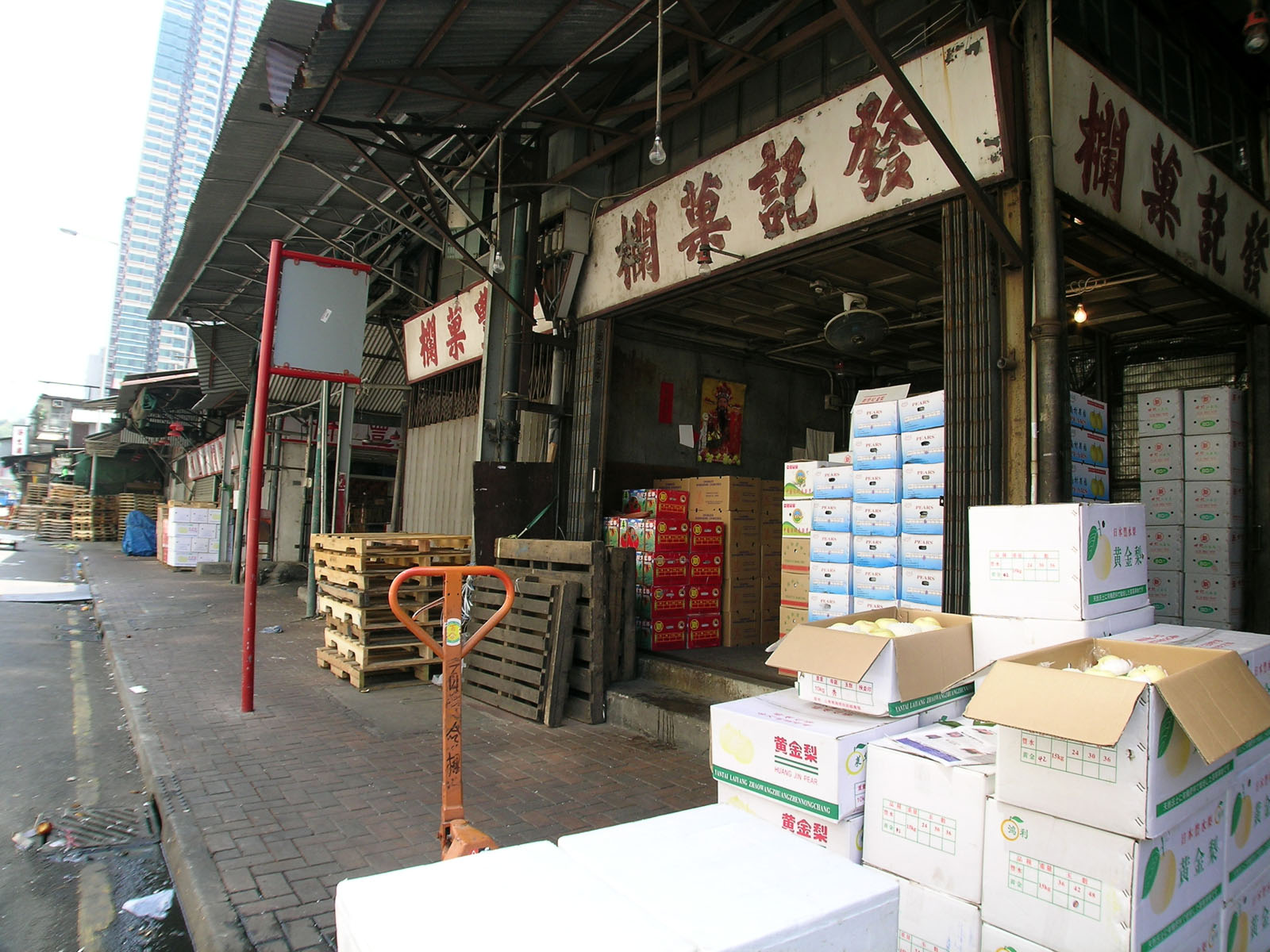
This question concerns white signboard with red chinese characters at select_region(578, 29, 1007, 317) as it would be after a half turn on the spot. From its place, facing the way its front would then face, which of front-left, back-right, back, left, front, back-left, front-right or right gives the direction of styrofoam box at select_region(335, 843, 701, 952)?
back-right

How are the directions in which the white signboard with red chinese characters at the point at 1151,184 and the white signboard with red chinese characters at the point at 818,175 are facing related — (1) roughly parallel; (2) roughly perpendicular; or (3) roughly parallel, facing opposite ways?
roughly perpendicular

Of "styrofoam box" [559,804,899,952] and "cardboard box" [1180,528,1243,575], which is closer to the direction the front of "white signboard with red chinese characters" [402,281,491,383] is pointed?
the styrofoam box

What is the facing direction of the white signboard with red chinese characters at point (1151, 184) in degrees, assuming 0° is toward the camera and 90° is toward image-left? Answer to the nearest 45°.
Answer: approximately 315°

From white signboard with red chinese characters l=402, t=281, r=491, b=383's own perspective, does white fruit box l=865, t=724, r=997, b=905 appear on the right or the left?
on its left
